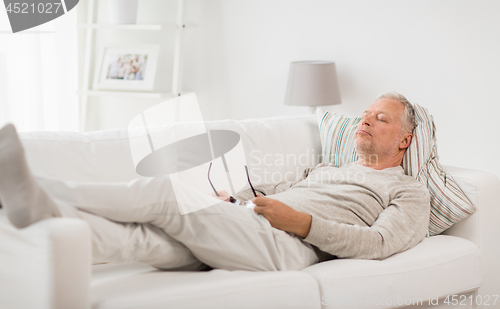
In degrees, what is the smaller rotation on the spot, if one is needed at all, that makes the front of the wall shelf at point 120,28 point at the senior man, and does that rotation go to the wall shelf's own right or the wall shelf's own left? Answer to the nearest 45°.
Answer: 0° — it already faces them

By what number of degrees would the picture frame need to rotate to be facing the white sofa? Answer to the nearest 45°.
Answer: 0° — it already faces it

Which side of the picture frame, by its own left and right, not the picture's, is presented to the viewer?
front

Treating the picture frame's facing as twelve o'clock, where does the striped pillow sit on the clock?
The striped pillow is roughly at 11 o'clock from the picture frame.

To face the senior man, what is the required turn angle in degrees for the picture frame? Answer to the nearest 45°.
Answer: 0° — it already faces them

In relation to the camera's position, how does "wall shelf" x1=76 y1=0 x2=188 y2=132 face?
facing the viewer

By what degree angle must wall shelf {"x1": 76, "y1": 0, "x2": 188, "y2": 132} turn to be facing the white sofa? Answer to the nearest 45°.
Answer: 0° — it already faces it

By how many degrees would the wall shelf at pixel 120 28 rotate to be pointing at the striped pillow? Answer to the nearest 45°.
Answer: approximately 45° to its left
